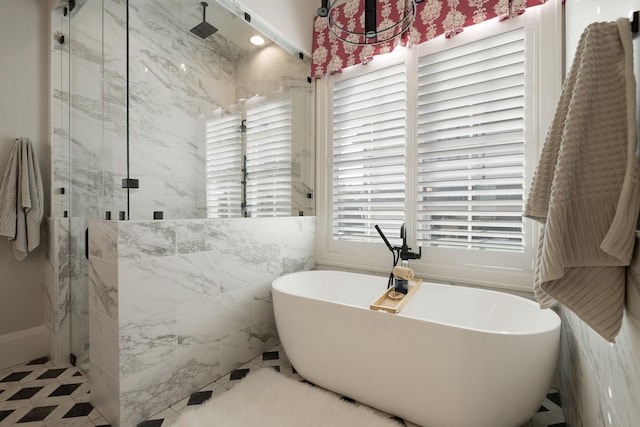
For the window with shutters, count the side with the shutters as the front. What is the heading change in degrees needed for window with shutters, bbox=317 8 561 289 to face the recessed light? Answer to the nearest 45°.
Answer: approximately 45° to its right

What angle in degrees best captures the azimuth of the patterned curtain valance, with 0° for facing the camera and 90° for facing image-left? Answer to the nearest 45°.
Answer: approximately 45°

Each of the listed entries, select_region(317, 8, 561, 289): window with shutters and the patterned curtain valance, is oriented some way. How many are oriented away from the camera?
0

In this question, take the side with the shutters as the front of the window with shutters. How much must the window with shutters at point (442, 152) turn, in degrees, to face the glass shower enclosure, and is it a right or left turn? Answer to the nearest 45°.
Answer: approximately 45° to its right
